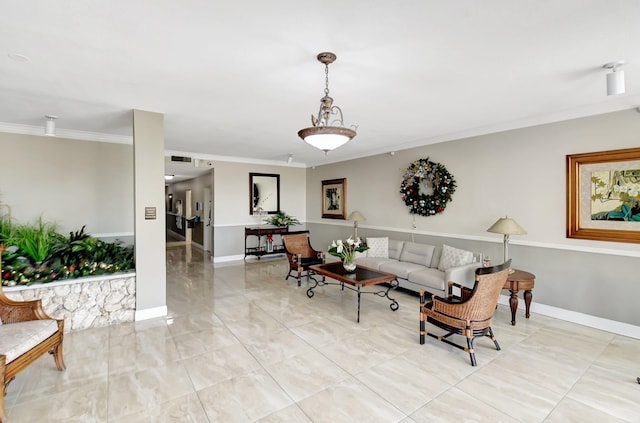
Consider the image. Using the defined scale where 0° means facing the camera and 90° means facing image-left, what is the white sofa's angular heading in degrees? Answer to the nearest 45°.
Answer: approximately 45°

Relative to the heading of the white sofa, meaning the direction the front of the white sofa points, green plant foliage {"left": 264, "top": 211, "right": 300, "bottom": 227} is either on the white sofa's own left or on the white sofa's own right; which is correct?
on the white sofa's own right

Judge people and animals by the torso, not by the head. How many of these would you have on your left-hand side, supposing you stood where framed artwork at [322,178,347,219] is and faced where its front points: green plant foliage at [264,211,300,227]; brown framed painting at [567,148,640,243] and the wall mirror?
1

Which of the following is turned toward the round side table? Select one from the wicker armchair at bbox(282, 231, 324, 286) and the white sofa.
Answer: the wicker armchair

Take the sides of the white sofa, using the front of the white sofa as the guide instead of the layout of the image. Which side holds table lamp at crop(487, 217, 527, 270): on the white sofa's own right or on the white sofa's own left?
on the white sofa's own left

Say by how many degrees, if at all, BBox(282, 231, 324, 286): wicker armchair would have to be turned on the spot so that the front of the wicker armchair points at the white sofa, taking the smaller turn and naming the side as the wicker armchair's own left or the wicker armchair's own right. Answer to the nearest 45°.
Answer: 0° — it already faces it

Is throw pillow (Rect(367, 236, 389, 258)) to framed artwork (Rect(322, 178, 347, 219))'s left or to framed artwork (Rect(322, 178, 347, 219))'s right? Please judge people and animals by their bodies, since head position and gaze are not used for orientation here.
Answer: on its left

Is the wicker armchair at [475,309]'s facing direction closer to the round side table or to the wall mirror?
the wall mirror

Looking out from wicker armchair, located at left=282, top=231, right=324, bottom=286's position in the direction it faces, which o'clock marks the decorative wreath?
The decorative wreath is roughly at 11 o'clock from the wicker armchair.

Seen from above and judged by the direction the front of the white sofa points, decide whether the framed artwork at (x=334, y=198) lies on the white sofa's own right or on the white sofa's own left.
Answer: on the white sofa's own right

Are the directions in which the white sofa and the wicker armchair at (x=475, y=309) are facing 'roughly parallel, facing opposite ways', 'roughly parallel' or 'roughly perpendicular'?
roughly perpendicular

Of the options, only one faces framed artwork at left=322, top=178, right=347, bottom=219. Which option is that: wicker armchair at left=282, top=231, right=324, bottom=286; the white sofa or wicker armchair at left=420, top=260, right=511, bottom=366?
wicker armchair at left=420, top=260, right=511, bottom=366

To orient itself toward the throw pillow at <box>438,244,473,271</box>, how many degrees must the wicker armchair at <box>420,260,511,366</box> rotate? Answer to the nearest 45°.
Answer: approximately 45° to its right

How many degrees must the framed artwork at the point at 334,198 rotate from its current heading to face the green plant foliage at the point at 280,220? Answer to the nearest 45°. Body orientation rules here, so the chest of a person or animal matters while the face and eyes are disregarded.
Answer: approximately 45° to its right

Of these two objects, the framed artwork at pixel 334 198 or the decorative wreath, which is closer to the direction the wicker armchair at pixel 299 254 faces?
the decorative wreath

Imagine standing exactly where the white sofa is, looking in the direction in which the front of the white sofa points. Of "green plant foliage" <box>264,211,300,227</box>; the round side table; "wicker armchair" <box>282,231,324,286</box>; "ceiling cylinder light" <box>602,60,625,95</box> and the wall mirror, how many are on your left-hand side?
2
